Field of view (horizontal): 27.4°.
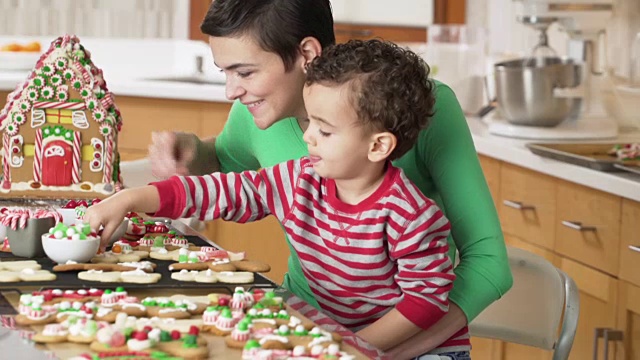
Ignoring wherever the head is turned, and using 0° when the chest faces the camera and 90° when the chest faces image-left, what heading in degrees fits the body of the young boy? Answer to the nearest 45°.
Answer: approximately 45°

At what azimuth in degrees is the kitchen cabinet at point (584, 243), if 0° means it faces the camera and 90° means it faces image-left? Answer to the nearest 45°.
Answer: approximately 45°

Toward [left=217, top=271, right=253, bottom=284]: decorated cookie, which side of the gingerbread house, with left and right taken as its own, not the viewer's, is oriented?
front

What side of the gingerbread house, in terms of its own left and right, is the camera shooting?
front

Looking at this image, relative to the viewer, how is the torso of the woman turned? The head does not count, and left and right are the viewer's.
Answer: facing the viewer and to the left of the viewer

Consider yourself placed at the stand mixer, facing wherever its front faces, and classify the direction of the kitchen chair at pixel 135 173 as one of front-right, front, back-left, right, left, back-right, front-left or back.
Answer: front-left

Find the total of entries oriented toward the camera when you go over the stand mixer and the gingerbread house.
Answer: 1

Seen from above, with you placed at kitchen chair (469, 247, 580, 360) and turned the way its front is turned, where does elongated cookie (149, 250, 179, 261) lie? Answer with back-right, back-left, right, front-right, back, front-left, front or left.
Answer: front

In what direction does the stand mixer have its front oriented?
to the viewer's left

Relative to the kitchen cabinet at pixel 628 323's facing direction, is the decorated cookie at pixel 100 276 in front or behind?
in front

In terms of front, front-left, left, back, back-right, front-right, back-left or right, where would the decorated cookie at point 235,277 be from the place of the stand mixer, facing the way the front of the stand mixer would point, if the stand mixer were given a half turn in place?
right

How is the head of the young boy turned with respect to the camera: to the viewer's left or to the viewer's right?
to the viewer's left
